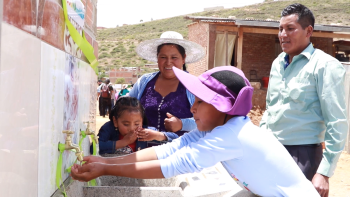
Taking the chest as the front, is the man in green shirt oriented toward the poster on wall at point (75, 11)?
yes

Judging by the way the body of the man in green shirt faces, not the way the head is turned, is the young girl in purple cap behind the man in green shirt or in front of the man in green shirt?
in front

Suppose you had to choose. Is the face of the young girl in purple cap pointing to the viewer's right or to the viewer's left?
to the viewer's left

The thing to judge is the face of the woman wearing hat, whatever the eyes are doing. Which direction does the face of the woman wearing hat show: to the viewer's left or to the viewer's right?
to the viewer's left

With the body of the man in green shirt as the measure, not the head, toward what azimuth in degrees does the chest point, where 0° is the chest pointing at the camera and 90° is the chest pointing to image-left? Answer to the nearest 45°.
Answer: approximately 45°

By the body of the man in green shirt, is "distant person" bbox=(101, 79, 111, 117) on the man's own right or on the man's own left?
on the man's own right

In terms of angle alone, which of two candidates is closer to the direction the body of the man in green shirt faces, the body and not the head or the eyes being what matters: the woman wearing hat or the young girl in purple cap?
the young girl in purple cap

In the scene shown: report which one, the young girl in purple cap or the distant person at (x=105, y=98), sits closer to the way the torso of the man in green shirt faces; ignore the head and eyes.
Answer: the young girl in purple cap
